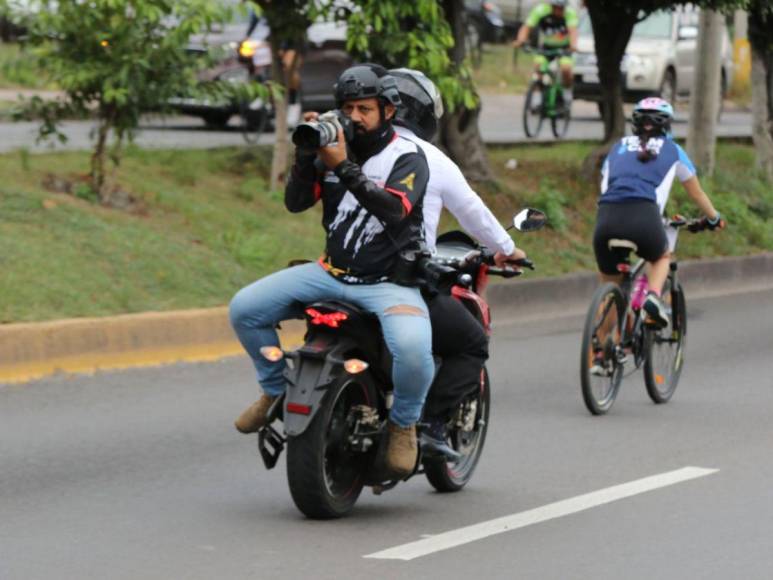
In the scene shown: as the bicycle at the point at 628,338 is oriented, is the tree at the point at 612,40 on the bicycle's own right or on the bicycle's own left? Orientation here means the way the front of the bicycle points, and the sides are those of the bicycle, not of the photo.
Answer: on the bicycle's own left

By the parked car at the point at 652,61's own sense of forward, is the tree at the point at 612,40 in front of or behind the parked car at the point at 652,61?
in front

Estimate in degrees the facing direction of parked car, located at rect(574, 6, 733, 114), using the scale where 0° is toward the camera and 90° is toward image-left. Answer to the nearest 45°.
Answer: approximately 45°

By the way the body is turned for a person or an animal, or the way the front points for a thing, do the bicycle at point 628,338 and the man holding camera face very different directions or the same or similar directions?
very different directions

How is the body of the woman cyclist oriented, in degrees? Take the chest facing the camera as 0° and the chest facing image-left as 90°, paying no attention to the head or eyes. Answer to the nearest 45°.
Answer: approximately 225°

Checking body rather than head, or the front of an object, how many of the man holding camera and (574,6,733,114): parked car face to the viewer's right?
0

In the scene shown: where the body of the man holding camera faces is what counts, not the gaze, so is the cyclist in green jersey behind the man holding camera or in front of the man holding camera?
behind

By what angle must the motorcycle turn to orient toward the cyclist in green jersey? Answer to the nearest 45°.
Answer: approximately 45° to its left

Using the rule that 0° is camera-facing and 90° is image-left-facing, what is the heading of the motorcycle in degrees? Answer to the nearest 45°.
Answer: approximately 225°

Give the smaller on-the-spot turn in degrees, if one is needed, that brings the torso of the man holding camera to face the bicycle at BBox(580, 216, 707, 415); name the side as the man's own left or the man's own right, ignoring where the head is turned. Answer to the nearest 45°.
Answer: approximately 180°

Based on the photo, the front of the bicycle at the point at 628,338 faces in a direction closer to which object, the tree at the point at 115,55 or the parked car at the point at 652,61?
the parked car

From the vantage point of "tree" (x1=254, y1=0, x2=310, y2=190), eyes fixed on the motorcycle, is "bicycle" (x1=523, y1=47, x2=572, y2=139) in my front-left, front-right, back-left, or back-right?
back-left

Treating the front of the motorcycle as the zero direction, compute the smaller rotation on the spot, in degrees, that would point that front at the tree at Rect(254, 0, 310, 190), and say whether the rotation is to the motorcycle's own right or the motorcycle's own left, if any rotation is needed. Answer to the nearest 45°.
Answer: approximately 45° to the motorcycle's own left

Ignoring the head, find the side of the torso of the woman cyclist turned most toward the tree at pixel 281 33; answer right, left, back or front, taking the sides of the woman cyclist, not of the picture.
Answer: left
